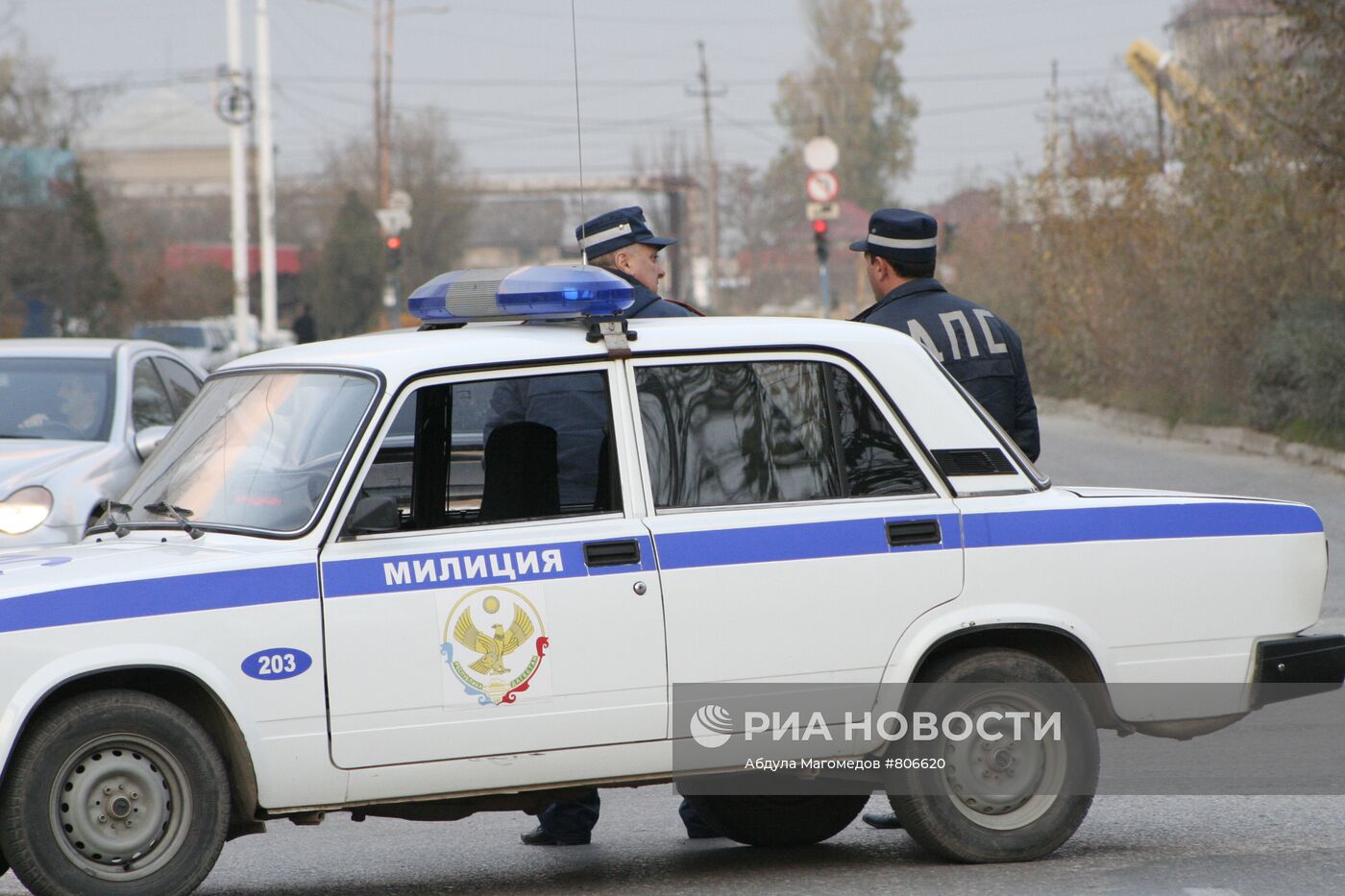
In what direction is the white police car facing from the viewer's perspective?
to the viewer's left

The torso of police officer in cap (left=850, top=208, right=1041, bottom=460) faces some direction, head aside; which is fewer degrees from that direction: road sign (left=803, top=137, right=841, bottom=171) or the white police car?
the road sign

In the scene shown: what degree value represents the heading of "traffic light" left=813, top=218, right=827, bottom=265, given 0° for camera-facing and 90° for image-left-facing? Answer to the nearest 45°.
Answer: approximately 0°

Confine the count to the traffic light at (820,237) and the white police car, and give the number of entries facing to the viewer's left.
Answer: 1

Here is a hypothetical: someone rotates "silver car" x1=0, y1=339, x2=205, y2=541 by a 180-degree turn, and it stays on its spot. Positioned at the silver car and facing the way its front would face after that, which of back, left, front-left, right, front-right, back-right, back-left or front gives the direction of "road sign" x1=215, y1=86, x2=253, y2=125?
front-left

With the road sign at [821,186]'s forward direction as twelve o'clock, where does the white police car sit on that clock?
The white police car is roughly at 12 o'clock from the road sign.

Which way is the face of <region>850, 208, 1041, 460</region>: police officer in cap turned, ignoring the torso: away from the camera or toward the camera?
away from the camera

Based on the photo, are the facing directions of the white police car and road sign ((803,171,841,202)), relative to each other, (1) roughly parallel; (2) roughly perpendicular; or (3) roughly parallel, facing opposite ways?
roughly perpendicular

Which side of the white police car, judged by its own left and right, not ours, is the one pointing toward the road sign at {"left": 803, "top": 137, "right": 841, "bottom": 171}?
right

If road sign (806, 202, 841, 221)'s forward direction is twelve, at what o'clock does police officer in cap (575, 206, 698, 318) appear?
The police officer in cap is roughly at 12 o'clock from the road sign.

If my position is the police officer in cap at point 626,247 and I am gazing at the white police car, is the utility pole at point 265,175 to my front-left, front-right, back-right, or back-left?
back-right

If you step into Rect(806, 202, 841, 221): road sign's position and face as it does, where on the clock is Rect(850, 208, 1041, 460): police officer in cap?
The police officer in cap is roughly at 12 o'clock from the road sign.
